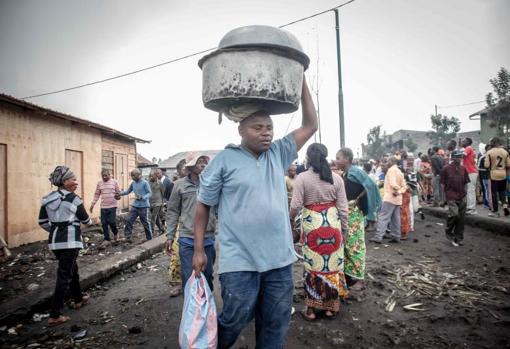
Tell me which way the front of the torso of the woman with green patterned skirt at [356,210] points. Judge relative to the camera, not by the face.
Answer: to the viewer's left

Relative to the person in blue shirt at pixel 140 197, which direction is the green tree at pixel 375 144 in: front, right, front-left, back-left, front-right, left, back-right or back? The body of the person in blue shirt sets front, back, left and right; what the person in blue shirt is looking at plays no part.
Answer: back

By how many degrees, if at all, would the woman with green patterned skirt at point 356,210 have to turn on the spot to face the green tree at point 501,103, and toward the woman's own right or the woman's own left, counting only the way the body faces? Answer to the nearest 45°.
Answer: approximately 135° to the woman's own right

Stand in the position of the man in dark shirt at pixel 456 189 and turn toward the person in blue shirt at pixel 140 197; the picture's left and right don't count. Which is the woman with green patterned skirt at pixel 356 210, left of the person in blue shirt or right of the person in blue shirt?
left

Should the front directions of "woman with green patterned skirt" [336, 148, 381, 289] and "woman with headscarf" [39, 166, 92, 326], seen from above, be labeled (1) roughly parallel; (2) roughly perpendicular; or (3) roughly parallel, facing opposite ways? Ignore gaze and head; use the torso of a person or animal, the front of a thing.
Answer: roughly perpendicular

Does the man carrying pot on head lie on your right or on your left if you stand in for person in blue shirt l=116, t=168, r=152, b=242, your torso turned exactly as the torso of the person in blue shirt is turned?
on your left

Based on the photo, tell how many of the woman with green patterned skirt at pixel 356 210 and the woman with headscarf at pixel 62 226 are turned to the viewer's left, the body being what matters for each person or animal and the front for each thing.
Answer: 1

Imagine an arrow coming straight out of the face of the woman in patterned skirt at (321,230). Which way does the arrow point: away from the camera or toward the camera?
away from the camera
